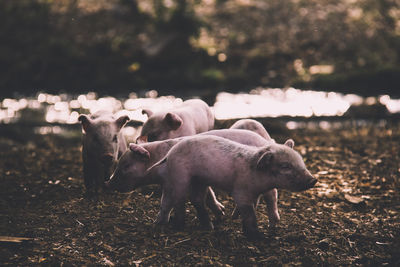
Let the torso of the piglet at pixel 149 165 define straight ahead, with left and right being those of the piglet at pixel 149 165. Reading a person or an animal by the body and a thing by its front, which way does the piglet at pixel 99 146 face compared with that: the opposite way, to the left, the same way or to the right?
to the left

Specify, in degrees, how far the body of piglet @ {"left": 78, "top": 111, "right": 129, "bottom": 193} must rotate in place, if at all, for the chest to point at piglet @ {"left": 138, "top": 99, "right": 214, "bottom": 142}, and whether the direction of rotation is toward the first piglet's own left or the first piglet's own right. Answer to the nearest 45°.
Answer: approximately 90° to the first piglet's own left

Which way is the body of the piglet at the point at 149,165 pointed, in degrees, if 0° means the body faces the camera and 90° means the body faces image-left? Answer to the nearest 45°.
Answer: approximately 90°

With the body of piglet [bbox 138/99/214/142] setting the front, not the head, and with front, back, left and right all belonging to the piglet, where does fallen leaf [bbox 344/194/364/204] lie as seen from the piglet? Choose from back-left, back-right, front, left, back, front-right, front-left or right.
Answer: back-left

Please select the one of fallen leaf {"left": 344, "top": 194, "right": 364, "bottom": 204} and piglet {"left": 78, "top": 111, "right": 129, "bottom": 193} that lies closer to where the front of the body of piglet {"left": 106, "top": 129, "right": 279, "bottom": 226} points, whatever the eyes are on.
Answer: the piglet

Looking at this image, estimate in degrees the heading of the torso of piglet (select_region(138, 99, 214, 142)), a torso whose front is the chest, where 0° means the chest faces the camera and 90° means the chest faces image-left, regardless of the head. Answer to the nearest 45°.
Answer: approximately 45°
